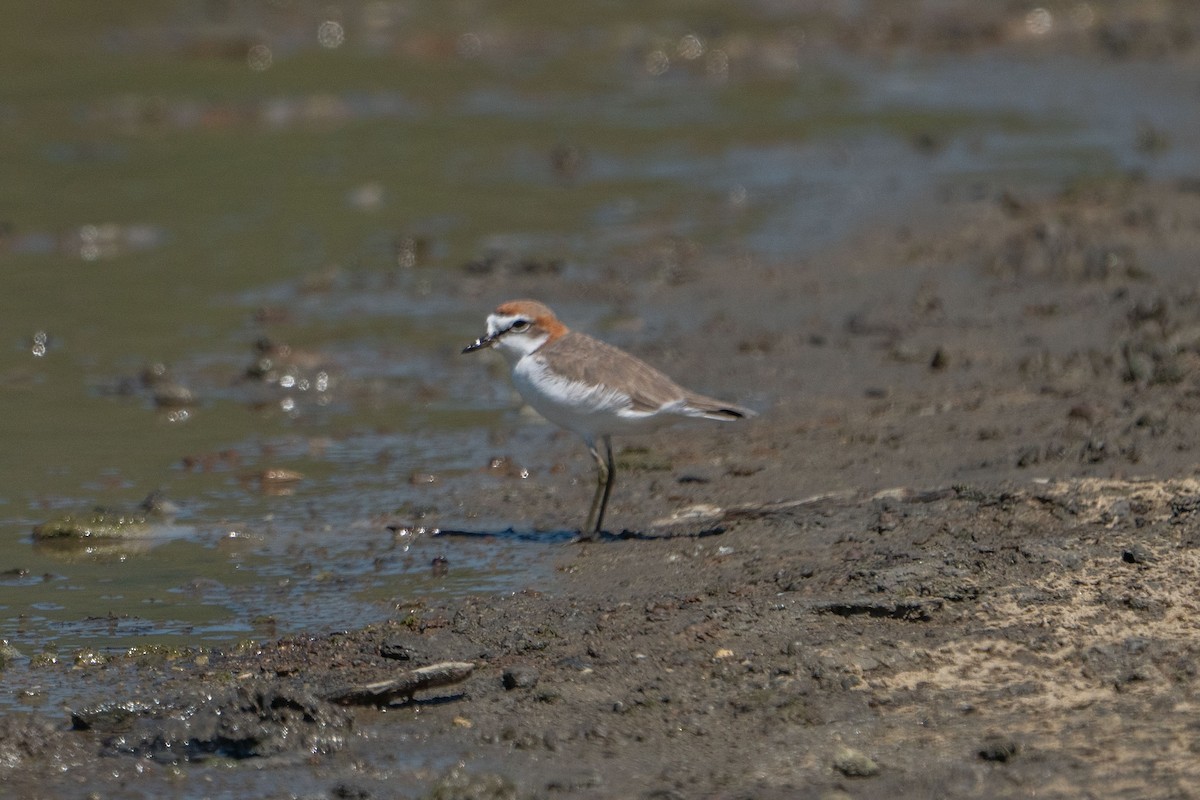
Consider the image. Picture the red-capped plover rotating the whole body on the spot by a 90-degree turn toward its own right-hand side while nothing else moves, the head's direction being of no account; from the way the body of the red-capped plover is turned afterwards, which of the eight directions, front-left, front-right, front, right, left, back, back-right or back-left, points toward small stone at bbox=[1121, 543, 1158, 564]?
back-right

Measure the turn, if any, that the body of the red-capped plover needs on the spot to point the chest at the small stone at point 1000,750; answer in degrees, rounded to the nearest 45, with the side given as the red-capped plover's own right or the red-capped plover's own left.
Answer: approximately 90° to the red-capped plover's own left

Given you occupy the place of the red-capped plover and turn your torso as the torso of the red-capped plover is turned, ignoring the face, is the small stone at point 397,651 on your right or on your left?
on your left

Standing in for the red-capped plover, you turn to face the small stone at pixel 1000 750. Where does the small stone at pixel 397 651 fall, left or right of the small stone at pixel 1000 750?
right

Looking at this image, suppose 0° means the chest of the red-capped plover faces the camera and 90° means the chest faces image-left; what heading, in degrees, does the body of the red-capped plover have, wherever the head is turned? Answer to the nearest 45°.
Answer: approximately 90°

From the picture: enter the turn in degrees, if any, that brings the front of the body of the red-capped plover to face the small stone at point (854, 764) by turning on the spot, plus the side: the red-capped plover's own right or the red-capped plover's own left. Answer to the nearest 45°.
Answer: approximately 90° to the red-capped plover's own left

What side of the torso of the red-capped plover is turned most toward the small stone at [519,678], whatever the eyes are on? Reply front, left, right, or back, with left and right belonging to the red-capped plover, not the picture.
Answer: left

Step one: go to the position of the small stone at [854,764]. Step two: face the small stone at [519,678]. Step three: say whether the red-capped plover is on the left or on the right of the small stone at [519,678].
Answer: right
